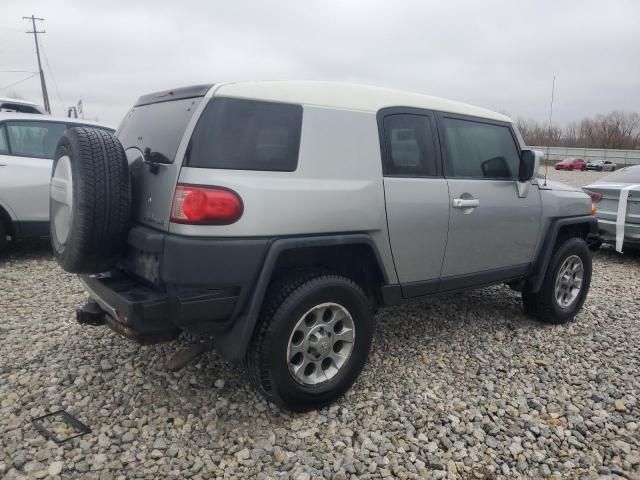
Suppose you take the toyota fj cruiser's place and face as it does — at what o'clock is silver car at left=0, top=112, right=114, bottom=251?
The silver car is roughly at 9 o'clock from the toyota fj cruiser.

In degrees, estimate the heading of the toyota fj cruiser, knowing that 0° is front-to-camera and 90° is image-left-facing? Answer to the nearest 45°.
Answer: approximately 225°

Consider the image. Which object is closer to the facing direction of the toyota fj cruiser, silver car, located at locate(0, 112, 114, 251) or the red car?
the red car

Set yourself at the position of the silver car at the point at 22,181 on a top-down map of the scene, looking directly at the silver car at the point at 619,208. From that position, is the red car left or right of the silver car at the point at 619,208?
left

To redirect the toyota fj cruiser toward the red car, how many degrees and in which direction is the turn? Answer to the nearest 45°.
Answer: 0° — it already faces it
